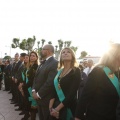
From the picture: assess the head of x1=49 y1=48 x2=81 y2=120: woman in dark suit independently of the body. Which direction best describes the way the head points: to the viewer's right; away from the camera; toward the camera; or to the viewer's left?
toward the camera

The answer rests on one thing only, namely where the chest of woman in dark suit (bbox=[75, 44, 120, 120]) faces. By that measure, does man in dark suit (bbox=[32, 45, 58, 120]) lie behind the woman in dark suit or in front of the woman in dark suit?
behind

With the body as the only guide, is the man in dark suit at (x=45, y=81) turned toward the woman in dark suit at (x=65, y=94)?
no

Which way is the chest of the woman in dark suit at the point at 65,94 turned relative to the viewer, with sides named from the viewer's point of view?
facing the viewer and to the left of the viewer

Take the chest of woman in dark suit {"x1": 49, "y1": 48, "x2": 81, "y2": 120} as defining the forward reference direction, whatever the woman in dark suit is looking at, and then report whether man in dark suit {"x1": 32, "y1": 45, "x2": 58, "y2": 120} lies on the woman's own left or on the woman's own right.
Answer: on the woman's own right

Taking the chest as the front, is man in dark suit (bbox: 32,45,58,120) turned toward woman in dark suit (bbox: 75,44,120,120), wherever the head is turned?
no
